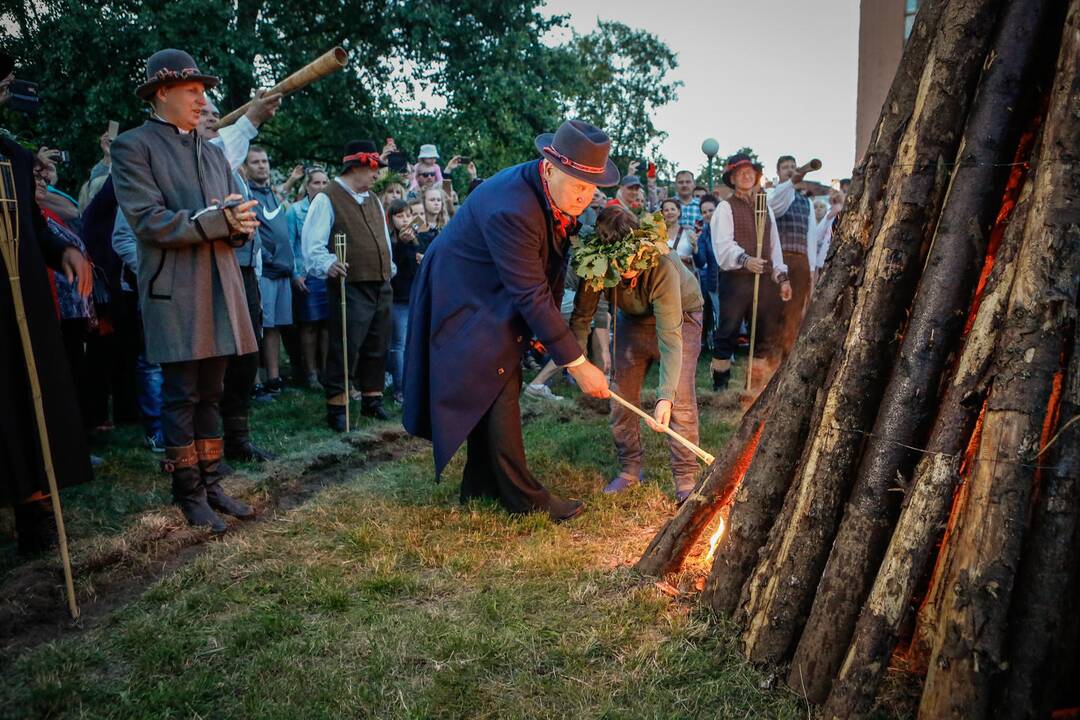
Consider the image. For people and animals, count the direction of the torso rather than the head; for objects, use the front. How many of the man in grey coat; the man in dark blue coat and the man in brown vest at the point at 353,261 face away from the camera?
0

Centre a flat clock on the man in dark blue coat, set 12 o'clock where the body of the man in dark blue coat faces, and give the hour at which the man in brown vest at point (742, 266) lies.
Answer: The man in brown vest is roughly at 10 o'clock from the man in dark blue coat.

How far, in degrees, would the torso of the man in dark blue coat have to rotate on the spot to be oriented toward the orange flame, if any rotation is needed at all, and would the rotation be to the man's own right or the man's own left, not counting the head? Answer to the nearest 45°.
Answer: approximately 45° to the man's own right

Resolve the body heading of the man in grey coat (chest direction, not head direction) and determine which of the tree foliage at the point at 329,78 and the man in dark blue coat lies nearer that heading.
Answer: the man in dark blue coat

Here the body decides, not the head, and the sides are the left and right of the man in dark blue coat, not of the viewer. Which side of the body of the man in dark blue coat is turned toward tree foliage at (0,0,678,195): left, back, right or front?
left

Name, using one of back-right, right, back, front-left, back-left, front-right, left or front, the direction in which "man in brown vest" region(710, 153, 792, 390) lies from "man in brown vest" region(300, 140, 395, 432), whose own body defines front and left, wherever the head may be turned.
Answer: front-left

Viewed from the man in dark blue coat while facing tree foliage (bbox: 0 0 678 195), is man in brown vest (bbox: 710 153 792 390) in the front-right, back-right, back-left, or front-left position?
front-right

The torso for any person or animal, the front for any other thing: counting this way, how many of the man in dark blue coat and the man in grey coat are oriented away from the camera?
0

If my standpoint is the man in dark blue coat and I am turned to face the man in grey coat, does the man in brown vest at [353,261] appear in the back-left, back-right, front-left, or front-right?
front-right

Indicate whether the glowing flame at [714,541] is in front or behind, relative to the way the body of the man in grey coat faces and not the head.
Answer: in front

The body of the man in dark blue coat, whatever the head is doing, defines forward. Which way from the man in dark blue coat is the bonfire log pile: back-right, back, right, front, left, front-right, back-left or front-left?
front-right

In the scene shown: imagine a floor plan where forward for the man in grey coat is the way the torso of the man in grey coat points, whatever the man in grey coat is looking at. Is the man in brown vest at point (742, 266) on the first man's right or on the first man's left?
on the first man's left

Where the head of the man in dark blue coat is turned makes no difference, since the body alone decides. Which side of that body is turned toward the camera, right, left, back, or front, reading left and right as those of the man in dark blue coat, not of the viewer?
right
